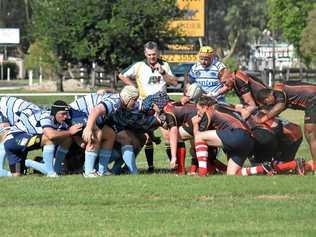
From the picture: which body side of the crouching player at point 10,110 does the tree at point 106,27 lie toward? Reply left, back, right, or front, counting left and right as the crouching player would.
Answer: left

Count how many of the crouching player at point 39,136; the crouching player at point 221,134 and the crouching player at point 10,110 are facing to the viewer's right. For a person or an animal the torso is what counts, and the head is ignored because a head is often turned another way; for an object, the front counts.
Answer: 2

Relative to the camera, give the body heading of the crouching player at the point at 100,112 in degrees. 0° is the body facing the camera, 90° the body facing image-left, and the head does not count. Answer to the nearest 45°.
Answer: approximately 270°

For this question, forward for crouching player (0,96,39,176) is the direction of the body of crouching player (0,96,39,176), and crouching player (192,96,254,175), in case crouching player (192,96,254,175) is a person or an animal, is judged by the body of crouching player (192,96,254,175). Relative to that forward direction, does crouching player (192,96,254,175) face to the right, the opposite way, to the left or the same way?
the opposite way

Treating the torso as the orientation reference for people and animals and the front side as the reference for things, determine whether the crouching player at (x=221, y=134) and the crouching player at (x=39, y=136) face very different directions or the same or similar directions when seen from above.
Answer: very different directions

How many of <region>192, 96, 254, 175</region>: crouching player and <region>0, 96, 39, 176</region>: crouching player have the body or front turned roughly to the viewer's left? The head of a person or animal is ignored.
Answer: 1

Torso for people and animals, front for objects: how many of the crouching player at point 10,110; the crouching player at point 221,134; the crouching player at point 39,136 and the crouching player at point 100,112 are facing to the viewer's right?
3

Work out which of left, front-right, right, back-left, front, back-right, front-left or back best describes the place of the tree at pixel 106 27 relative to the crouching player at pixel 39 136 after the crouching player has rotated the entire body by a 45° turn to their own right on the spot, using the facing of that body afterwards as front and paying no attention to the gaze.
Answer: back-left

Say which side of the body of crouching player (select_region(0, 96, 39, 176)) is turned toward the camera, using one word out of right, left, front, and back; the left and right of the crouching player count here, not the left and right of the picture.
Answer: right

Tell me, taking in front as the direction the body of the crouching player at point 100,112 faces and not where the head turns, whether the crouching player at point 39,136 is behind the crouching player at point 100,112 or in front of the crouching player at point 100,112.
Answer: behind

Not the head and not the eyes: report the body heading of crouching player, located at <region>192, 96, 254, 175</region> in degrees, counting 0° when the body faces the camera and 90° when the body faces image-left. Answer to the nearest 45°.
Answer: approximately 90°

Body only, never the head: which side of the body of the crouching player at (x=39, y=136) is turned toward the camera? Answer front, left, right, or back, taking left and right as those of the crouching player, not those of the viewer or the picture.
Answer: right

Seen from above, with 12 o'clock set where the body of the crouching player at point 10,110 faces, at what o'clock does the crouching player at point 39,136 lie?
the crouching player at point 39,136 is roughly at 2 o'clock from the crouching player at point 10,110.

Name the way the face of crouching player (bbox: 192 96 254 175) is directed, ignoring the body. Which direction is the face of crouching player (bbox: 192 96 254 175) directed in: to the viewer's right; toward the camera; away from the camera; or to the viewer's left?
to the viewer's left

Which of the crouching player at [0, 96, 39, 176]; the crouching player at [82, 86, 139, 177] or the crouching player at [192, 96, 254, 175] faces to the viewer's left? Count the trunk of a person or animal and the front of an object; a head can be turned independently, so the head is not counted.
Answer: the crouching player at [192, 96, 254, 175]
